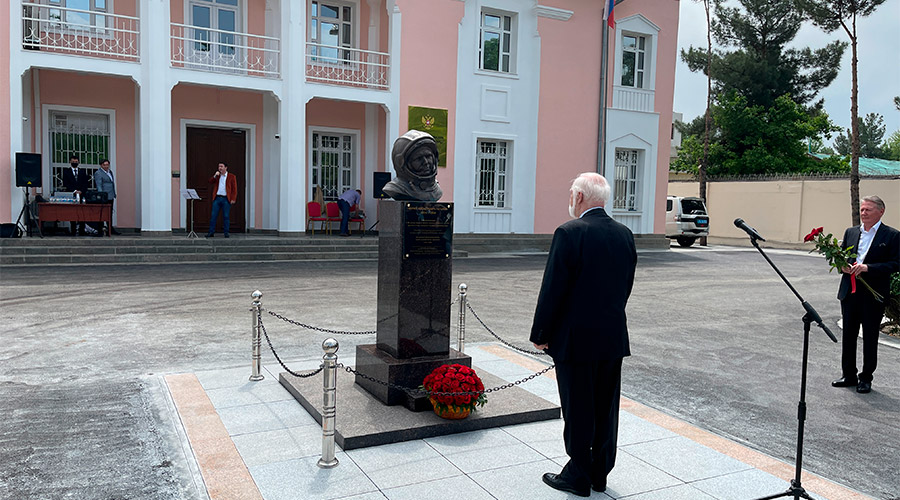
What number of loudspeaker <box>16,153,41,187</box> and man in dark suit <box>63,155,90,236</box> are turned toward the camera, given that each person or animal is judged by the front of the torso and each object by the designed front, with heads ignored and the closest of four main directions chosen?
2

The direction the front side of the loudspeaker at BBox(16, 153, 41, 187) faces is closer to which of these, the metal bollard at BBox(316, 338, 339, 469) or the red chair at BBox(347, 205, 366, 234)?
the metal bollard

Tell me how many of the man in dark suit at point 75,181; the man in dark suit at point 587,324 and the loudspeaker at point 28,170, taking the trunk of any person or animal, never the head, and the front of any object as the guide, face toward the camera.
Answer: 2

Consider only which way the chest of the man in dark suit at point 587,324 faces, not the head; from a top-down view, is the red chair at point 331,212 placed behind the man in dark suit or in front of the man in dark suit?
in front

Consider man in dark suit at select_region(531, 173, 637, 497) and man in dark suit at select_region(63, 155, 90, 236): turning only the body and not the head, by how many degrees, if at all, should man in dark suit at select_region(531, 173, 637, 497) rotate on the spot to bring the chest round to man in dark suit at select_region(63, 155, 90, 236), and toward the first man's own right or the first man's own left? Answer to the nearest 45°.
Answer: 0° — they already face them

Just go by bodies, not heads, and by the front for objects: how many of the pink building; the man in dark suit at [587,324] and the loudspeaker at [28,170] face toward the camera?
2

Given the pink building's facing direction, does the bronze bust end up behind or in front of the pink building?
in front

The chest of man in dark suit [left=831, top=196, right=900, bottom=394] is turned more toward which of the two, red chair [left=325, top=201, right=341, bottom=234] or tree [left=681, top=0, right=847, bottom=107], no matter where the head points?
the red chair

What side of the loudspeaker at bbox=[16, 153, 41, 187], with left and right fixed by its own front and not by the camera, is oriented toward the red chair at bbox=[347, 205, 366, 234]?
left

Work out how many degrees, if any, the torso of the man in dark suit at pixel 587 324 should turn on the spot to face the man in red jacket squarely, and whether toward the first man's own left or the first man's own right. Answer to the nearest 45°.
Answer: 0° — they already face them

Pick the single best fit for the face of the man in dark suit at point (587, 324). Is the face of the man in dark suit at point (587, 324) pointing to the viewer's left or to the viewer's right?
to the viewer's left

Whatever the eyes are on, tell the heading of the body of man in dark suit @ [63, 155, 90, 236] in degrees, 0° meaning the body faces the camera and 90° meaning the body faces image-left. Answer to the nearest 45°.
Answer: approximately 0°

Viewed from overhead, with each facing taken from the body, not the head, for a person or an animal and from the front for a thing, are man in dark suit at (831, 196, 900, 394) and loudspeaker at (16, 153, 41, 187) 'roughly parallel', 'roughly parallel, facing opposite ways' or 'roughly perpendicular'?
roughly perpendicular

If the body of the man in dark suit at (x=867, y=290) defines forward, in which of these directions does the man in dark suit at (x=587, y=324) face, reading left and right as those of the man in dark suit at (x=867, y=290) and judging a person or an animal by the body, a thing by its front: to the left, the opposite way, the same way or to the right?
to the right

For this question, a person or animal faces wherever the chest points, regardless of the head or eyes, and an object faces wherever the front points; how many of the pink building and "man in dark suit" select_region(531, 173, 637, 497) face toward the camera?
1
